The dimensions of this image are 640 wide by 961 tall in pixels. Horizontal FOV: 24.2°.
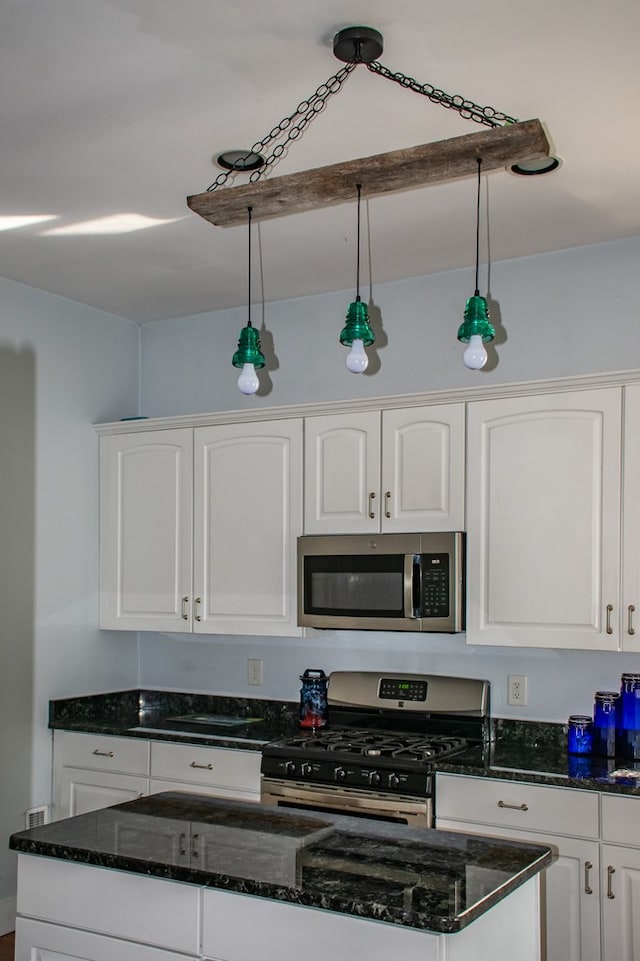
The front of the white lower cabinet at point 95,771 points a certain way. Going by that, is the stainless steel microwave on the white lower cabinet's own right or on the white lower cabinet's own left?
on the white lower cabinet's own left

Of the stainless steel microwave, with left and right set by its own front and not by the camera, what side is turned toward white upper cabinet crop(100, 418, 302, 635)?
right

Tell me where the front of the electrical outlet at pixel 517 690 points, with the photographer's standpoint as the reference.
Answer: facing the viewer

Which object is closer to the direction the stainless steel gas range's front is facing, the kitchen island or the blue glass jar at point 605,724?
the kitchen island

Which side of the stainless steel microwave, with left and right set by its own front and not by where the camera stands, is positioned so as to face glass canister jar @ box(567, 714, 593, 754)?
left

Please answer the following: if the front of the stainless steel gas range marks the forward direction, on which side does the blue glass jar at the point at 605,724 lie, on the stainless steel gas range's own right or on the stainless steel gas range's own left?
on the stainless steel gas range's own left

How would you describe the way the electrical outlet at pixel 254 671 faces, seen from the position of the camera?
facing the viewer and to the left of the viewer

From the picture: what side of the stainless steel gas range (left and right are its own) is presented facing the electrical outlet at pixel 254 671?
right

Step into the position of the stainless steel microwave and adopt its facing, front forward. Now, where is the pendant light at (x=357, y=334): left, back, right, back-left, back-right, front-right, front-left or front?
front-left

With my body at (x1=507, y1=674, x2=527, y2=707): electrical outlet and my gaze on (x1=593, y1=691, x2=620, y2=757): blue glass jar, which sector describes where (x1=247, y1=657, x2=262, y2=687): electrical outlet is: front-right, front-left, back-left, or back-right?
back-right

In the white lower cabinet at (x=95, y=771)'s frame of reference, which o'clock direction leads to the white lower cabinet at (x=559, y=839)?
the white lower cabinet at (x=559, y=839) is roughly at 9 o'clock from the white lower cabinet at (x=95, y=771).

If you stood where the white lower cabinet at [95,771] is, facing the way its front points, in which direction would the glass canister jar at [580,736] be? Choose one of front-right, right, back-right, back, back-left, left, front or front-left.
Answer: left

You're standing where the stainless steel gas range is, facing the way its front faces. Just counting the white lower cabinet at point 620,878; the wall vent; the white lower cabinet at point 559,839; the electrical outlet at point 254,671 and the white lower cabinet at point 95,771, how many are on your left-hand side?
2

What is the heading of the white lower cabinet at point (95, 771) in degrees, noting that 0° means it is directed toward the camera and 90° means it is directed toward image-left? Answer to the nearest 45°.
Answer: approximately 45°

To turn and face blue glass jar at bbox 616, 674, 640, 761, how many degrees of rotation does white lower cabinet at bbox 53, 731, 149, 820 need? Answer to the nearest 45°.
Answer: approximately 90° to its left

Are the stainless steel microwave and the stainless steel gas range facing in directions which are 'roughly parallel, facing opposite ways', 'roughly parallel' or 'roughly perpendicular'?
roughly parallel
